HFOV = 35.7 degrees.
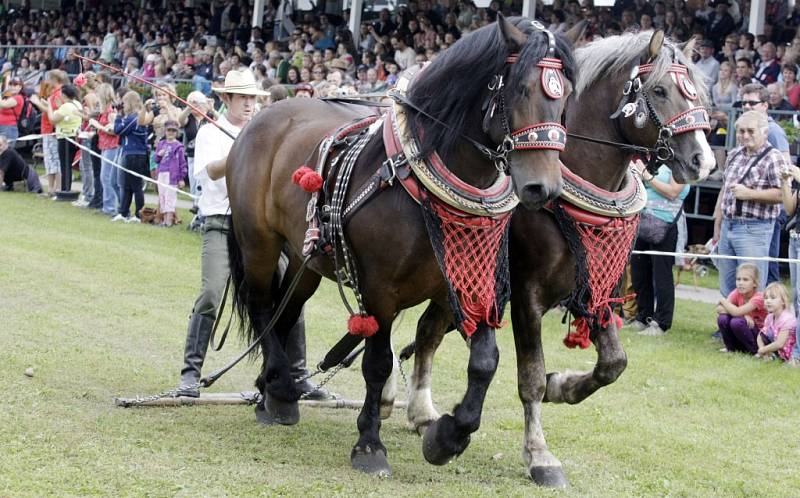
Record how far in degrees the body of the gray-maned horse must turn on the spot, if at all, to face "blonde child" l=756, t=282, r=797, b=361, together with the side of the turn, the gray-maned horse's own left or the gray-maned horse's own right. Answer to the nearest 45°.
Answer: approximately 90° to the gray-maned horse's own left

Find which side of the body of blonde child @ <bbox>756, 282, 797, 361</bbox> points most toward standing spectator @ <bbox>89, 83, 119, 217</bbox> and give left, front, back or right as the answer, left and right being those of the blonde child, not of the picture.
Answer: right

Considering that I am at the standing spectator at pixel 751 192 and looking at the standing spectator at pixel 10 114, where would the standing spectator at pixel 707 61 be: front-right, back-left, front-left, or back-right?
front-right

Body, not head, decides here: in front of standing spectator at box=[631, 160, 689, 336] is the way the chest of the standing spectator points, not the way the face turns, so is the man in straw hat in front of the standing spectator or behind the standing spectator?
in front

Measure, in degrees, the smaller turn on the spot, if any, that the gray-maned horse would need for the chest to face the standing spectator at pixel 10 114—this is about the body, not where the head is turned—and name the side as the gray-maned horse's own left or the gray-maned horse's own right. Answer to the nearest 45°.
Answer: approximately 180°

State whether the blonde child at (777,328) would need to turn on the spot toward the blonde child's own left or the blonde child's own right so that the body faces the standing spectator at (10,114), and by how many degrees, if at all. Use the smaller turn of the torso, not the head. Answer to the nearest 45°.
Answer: approximately 90° to the blonde child's own right

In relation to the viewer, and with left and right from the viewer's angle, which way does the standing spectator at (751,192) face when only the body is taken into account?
facing the viewer and to the left of the viewer

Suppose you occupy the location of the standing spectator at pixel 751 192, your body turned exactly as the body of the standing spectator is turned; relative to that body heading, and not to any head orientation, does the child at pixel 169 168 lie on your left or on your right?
on your right

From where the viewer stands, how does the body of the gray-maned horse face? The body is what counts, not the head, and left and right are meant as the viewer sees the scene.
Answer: facing the viewer and to the right of the viewer

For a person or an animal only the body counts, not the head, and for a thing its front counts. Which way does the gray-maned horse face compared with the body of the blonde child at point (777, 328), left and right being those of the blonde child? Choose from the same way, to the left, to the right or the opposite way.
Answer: to the left

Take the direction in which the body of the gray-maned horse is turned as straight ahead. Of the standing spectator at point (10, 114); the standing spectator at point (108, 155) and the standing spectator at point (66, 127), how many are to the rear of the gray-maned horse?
3

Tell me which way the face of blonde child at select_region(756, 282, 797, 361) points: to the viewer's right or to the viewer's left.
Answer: to the viewer's left

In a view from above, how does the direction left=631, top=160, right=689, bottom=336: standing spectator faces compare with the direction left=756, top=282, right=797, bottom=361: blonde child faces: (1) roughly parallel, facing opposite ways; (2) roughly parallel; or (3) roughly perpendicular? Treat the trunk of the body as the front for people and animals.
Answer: roughly parallel

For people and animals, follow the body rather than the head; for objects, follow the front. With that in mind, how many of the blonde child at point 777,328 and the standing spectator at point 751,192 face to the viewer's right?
0

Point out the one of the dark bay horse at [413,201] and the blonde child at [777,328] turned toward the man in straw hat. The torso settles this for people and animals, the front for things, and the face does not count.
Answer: the blonde child

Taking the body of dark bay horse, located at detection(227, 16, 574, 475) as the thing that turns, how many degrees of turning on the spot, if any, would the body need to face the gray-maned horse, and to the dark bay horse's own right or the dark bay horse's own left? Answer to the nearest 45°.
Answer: approximately 90° to the dark bay horse's own left
